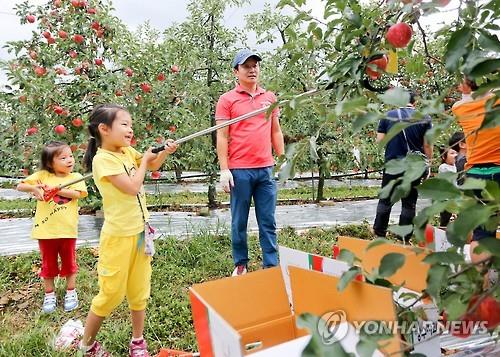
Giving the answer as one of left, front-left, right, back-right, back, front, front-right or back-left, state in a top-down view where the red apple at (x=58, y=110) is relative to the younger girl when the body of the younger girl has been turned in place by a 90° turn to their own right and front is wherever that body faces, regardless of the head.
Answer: right

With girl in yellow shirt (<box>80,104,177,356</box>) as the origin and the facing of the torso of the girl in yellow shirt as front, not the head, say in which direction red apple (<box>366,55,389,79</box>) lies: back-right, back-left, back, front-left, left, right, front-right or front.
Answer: front

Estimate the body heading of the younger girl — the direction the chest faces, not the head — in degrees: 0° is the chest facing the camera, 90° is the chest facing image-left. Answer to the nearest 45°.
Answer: approximately 0°

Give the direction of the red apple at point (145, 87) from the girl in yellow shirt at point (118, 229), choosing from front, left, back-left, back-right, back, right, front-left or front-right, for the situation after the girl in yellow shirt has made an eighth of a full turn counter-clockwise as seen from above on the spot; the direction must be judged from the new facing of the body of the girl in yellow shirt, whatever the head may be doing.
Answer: left

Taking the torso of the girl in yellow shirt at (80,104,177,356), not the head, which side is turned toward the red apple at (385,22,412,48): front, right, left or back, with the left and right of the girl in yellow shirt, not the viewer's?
front

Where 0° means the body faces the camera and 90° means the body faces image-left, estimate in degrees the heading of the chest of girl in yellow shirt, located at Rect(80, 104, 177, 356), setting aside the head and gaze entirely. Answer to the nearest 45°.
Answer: approximately 315°

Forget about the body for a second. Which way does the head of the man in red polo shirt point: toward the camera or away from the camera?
toward the camera

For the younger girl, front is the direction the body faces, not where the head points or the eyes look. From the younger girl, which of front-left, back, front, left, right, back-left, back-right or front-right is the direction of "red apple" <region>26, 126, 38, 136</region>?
back

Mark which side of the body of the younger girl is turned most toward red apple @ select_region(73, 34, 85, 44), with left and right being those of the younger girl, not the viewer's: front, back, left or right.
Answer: back

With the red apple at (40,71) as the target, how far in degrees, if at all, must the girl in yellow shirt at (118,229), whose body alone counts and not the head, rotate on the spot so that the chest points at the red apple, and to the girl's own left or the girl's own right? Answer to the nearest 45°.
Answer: approximately 135° to the girl's own left

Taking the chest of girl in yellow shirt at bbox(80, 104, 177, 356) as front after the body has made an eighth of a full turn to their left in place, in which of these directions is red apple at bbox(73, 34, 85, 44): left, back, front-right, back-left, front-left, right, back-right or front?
left

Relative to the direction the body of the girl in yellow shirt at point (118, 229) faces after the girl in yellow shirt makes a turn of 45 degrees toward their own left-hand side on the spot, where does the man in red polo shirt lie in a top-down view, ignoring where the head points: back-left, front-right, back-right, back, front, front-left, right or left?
front-left

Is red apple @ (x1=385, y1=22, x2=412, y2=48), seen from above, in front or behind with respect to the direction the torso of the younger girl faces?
in front

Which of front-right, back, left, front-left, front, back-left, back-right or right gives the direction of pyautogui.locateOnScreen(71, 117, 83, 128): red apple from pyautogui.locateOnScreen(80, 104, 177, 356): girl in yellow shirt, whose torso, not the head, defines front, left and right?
back-left

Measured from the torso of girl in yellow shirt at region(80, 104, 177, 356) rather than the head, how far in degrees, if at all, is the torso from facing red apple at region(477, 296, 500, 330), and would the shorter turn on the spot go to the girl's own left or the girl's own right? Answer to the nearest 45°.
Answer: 0° — they already face it

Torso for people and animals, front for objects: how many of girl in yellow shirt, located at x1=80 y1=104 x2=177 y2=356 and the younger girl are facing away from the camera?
0

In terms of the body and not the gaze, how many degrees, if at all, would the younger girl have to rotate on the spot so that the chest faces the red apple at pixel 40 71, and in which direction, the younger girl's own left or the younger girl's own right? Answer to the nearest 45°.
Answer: approximately 180°

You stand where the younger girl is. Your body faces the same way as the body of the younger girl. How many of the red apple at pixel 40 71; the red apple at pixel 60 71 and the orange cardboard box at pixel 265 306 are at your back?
2

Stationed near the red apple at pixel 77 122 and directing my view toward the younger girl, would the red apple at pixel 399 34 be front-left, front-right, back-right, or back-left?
front-left
